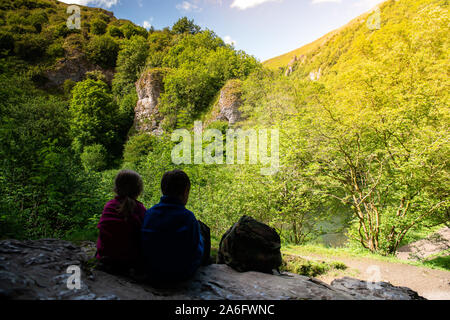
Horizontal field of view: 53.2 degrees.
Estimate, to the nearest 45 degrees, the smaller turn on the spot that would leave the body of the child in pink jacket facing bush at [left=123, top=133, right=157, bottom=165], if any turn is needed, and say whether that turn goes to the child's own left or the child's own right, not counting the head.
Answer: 0° — they already face it

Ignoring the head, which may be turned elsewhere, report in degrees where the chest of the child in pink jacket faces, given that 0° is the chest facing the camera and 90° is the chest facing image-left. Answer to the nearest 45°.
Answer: approximately 180°

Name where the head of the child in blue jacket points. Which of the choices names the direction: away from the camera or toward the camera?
away from the camera

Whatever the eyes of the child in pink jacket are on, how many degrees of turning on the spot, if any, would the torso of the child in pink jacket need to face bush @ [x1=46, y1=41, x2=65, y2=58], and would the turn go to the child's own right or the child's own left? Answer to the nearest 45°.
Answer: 0° — they already face it

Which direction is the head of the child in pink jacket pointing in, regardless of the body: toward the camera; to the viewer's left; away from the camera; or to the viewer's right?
away from the camera

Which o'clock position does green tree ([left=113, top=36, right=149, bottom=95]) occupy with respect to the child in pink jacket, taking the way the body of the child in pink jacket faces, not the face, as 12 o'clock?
The green tree is roughly at 12 o'clock from the child in pink jacket.

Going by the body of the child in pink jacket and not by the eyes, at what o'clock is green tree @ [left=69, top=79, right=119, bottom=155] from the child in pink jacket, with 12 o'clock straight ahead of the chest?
The green tree is roughly at 12 o'clock from the child in pink jacket.
